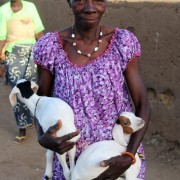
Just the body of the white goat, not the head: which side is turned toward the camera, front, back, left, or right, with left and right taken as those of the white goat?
right

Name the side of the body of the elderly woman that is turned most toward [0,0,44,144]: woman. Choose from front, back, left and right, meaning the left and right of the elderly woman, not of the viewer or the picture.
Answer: back

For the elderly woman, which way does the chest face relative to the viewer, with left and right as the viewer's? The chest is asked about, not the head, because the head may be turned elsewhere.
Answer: facing the viewer

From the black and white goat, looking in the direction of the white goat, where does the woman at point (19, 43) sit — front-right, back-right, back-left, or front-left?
back-left
